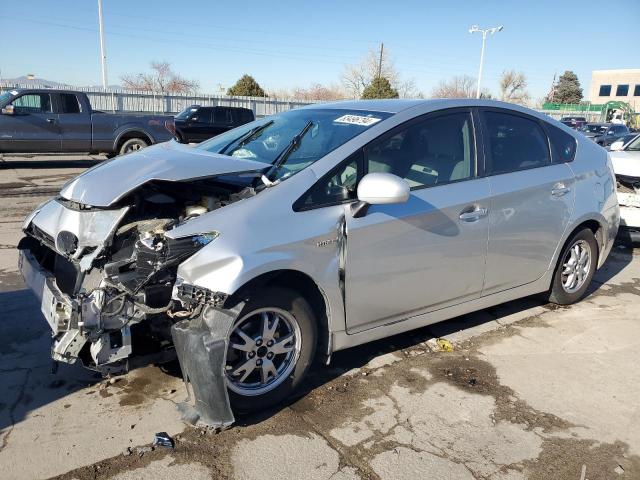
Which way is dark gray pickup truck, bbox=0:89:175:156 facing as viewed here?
to the viewer's left

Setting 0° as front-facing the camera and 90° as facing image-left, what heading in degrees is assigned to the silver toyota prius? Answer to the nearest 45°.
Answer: approximately 45°

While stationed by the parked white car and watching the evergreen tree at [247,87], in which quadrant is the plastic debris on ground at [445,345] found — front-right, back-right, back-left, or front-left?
back-left

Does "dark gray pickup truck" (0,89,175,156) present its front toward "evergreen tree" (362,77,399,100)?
no

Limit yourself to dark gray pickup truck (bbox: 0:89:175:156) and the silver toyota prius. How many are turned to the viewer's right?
0

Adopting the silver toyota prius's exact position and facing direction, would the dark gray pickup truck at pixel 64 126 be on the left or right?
on its right

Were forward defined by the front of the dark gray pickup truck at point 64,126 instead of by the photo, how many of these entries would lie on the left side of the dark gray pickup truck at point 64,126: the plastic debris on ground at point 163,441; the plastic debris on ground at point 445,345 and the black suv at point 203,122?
2

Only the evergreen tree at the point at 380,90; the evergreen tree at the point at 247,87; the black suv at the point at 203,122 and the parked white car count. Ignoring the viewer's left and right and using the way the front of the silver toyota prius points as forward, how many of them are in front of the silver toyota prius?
0

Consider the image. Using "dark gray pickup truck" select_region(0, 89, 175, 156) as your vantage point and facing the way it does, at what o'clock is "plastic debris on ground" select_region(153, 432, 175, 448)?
The plastic debris on ground is roughly at 9 o'clock from the dark gray pickup truck.

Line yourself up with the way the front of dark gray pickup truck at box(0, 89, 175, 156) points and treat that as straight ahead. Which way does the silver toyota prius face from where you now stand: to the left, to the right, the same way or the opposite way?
the same way

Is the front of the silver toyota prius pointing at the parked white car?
no

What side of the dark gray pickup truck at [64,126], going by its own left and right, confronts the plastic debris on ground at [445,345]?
left

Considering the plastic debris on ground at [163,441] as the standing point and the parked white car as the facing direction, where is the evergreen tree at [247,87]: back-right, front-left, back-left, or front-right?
front-left

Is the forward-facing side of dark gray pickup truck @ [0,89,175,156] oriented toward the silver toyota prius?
no

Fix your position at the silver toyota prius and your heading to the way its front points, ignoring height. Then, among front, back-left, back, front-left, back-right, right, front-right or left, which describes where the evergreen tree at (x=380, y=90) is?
back-right
